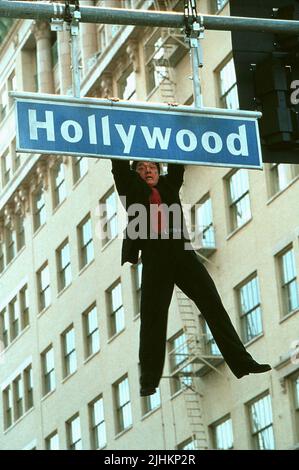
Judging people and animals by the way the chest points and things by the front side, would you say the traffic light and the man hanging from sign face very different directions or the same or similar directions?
very different directions

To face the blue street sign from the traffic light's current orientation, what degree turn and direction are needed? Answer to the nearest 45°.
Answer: approximately 135° to its left

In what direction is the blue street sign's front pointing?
toward the camera

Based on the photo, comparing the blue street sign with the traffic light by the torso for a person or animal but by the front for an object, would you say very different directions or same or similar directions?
very different directions

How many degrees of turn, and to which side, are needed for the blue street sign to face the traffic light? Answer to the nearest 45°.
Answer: approximately 135° to its left
